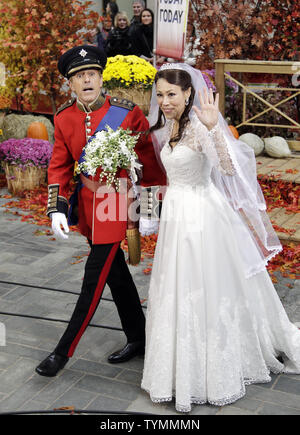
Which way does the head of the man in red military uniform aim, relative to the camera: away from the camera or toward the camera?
toward the camera

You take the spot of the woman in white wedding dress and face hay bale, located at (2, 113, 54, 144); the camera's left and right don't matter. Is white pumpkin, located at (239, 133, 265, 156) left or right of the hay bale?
right

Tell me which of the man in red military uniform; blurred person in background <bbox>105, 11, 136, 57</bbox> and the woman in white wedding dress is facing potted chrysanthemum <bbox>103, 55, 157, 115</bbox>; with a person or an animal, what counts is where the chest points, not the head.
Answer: the blurred person in background

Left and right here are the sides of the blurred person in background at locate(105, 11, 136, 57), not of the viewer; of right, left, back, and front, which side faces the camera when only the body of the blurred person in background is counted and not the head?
front

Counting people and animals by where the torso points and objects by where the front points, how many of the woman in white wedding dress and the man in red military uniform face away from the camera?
0

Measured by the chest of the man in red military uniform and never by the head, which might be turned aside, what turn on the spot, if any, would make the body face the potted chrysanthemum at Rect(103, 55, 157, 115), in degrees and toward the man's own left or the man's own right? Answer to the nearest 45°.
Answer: approximately 135° to the man's own right

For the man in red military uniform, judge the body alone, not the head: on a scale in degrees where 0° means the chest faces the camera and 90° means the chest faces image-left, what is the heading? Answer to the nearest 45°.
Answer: approximately 45°

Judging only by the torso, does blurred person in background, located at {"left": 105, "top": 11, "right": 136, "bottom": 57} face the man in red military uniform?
yes

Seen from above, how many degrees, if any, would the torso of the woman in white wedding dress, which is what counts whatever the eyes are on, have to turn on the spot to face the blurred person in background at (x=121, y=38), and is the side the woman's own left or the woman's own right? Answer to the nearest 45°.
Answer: approximately 135° to the woman's own right

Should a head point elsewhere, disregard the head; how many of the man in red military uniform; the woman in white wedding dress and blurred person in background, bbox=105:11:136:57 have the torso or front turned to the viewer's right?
0

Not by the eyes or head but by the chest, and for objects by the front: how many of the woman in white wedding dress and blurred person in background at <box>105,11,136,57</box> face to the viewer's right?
0

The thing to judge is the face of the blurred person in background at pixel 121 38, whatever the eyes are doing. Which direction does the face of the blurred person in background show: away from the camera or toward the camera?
toward the camera
